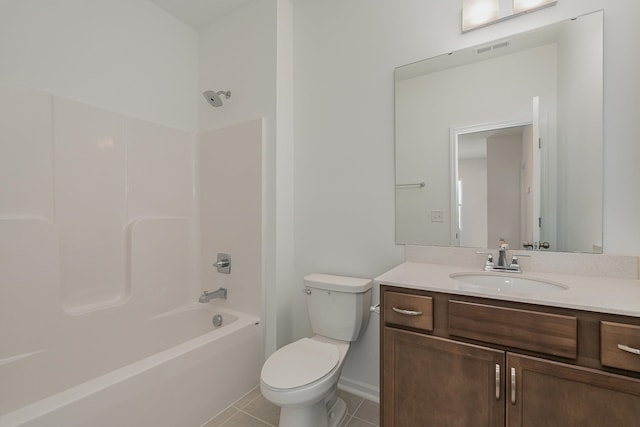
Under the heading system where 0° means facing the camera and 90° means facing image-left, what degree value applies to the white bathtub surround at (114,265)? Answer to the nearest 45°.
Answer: approximately 315°

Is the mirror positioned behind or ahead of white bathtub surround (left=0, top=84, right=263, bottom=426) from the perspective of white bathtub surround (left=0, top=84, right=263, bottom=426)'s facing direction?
ahead

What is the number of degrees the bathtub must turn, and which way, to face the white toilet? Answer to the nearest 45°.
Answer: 0° — it already faces it

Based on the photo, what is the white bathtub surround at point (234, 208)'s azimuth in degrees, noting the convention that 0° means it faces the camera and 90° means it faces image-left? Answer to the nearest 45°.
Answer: approximately 45°

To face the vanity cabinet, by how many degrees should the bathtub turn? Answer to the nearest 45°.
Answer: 0° — it already faces it

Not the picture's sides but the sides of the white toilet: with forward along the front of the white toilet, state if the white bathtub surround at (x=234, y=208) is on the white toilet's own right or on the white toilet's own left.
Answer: on the white toilet's own right

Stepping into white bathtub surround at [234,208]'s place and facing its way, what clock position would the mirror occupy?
The mirror is roughly at 9 o'clock from the white bathtub surround.
